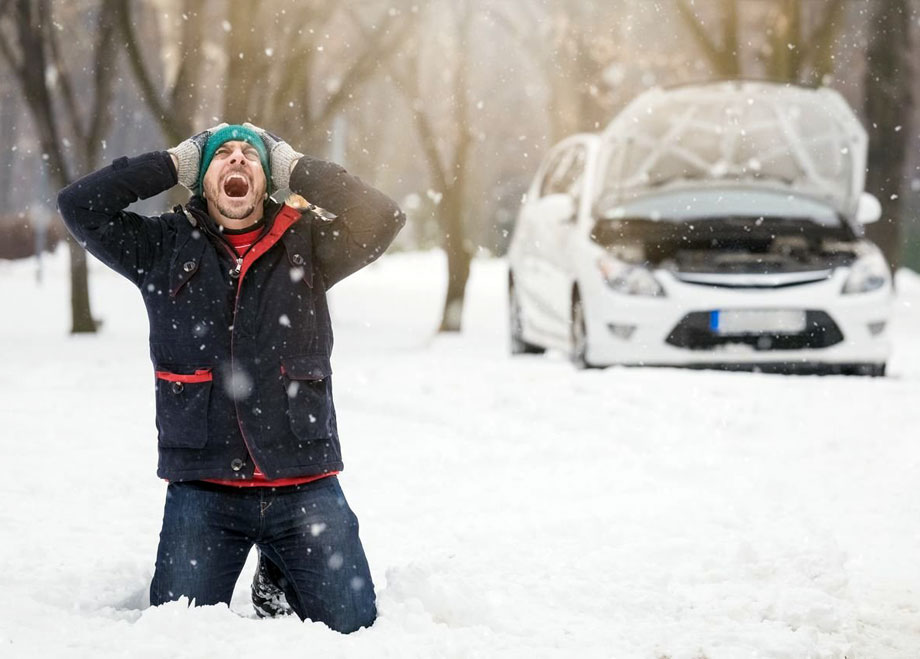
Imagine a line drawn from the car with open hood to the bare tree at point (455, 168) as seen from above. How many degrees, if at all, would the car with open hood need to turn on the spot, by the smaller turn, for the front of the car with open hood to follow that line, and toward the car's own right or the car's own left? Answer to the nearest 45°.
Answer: approximately 135° to the car's own right

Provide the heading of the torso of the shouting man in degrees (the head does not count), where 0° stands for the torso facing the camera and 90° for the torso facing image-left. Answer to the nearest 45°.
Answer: approximately 0°

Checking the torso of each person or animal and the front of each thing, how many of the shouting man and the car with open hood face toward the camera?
2

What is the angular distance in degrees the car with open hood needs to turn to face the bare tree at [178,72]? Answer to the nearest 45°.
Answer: approximately 135° to its right

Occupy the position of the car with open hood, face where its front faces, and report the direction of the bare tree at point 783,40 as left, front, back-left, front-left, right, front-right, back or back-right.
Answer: back

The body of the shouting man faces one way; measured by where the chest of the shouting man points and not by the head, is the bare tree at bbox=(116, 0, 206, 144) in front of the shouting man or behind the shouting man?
behind

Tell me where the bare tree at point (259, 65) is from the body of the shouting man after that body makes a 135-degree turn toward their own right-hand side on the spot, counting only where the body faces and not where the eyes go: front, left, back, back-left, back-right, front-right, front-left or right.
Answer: front-right

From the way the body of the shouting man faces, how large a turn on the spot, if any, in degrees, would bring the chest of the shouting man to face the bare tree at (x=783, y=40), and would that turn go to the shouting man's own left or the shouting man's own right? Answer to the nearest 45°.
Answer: approximately 135° to the shouting man's own left

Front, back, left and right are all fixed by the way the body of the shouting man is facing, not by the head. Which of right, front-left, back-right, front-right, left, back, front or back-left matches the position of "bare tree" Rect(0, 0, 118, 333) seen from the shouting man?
back
